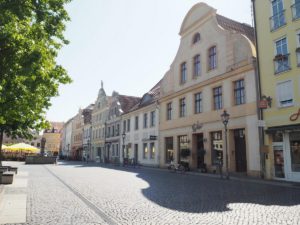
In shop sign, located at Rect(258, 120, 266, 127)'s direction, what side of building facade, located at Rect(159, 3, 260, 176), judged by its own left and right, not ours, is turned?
left

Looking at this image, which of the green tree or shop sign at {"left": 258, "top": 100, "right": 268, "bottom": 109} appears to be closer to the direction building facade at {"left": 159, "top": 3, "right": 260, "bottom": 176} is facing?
the green tree

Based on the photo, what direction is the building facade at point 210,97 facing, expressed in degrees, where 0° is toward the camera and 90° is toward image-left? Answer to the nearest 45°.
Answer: approximately 45°

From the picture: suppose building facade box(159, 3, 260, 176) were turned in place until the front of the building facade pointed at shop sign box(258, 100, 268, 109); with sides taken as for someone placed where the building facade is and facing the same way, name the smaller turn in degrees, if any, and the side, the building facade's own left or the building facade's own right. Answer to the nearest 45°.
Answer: approximately 90° to the building facade's own left

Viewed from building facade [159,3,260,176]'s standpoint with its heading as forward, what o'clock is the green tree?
The green tree is roughly at 11 o'clock from the building facade.
